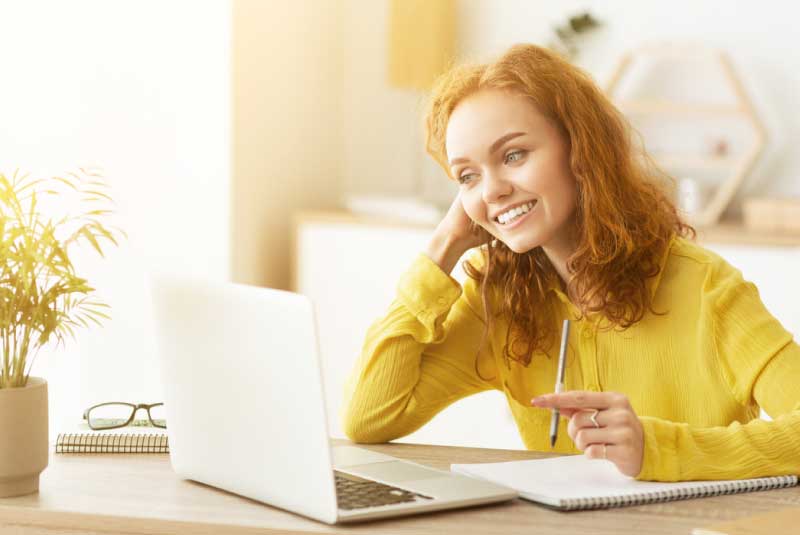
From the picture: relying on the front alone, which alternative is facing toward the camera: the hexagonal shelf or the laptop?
the hexagonal shelf

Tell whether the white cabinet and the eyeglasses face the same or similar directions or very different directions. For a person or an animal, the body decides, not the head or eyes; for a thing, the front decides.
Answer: same or similar directions

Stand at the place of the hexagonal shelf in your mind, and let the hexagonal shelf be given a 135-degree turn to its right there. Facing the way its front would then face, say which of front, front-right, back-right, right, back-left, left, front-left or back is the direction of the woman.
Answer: back-left

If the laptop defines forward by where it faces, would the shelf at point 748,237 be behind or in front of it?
in front

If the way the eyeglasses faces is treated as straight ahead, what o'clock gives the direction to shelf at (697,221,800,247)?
The shelf is roughly at 8 o'clock from the eyeglasses.

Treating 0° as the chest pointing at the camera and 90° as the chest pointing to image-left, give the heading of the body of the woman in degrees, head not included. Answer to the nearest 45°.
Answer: approximately 45°

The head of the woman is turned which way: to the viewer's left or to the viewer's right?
to the viewer's left

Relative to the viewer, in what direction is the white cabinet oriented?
toward the camera

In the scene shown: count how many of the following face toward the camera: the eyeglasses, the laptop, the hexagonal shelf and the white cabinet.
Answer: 3

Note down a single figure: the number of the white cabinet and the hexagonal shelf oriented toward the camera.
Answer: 2

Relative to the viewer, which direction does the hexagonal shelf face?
toward the camera

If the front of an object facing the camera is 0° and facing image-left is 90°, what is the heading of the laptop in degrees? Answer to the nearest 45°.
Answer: approximately 225°

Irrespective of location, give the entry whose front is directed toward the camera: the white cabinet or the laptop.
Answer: the white cabinet

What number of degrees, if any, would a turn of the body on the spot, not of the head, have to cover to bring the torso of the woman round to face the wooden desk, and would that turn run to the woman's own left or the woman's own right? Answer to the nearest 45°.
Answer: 0° — they already face it

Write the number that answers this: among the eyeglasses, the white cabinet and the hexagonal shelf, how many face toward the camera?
3

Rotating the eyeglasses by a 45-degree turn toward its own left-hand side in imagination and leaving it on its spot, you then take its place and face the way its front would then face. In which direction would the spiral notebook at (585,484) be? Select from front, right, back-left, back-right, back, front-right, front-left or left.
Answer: front

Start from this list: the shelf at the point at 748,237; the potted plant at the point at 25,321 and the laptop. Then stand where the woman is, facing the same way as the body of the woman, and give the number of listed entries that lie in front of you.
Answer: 2

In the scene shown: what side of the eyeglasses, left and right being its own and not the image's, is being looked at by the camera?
front
